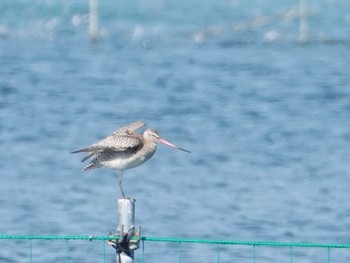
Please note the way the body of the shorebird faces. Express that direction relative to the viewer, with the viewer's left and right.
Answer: facing to the right of the viewer
